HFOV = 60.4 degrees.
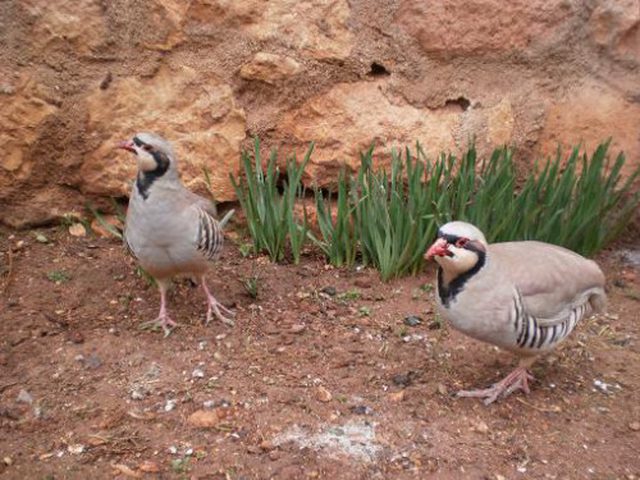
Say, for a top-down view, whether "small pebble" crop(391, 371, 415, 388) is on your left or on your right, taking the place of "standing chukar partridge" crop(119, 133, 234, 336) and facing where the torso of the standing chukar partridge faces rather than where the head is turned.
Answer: on your left

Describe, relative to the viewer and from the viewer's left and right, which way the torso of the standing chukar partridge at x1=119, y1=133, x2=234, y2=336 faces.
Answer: facing the viewer and to the left of the viewer

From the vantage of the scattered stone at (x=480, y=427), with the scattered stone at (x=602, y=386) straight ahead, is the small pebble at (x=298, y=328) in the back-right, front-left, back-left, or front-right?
back-left

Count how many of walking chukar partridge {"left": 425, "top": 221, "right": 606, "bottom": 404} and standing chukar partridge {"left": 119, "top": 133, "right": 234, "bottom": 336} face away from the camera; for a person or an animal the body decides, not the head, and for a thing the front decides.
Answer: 0

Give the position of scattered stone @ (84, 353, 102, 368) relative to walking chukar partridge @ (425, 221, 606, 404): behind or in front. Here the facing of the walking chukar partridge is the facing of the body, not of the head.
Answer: in front

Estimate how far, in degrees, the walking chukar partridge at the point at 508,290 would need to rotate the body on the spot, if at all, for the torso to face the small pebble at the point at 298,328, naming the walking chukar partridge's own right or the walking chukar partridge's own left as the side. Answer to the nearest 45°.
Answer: approximately 45° to the walking chukar partridge's own right

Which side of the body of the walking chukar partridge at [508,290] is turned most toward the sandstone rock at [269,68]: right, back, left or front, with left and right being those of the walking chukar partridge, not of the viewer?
right

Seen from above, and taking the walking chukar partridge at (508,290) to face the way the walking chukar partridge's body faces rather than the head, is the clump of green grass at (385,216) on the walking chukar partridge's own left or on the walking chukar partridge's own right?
on the walking chukar partridge's own right

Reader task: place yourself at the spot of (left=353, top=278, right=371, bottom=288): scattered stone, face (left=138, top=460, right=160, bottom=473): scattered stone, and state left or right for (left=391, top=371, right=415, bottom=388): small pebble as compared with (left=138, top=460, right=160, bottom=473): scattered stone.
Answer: left

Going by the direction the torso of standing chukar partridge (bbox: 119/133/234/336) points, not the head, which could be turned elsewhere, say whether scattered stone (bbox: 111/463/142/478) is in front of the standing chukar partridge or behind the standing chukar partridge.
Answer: in front
